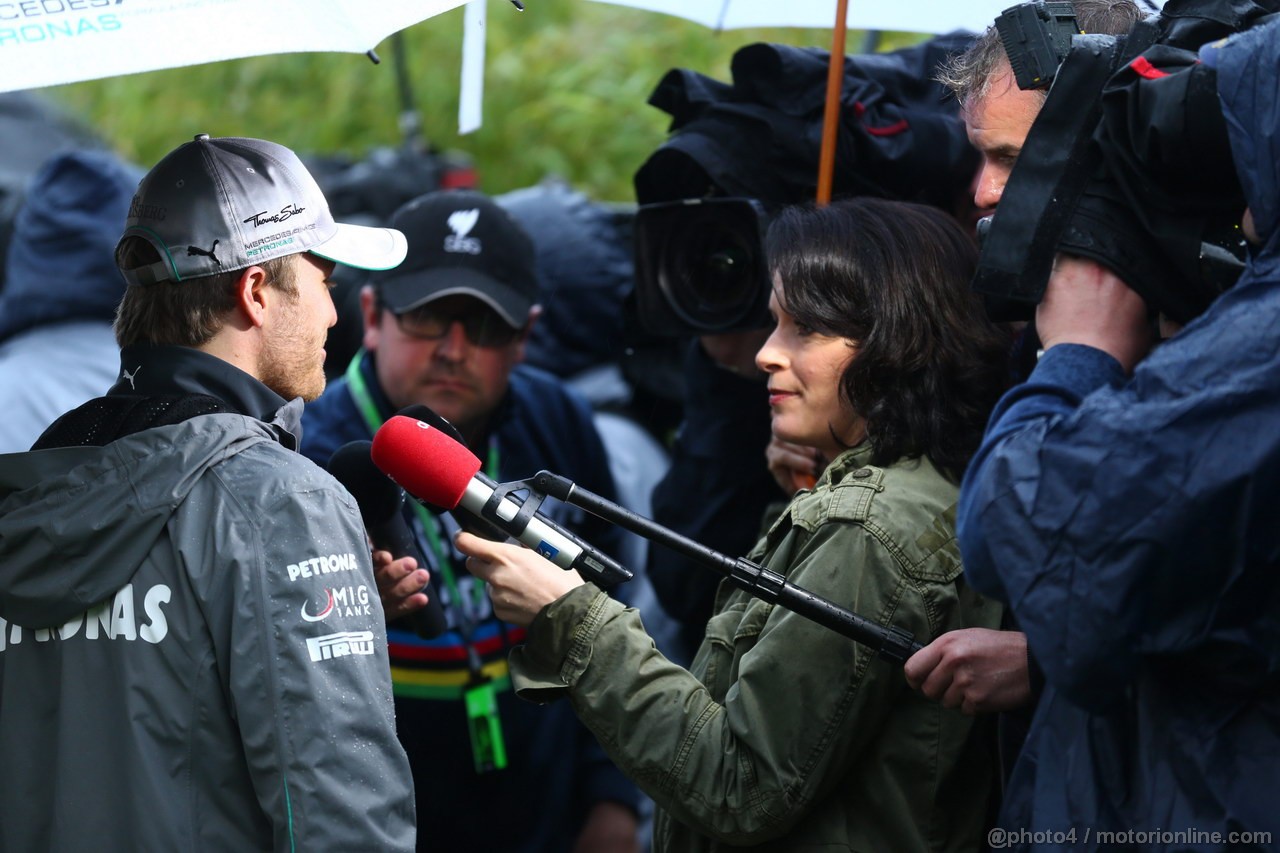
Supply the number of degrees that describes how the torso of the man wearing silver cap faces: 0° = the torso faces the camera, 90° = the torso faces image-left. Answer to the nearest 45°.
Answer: approximately 225°

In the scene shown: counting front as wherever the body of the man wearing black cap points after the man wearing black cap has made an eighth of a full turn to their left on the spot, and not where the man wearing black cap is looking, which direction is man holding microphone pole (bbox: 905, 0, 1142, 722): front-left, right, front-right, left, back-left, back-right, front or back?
front

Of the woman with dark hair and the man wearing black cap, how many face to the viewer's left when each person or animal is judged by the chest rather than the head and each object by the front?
1

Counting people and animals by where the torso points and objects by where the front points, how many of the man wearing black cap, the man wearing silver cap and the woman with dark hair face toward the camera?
1

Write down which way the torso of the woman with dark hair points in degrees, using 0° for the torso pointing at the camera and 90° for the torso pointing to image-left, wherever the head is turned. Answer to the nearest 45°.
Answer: approximately 90°

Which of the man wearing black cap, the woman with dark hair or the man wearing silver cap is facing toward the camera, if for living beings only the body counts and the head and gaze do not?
the man wearing black cap

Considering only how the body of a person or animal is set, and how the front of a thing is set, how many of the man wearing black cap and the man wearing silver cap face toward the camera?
1

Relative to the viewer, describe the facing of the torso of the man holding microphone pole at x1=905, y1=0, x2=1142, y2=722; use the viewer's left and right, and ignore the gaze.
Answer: facing the viewer and to the left of the viewer

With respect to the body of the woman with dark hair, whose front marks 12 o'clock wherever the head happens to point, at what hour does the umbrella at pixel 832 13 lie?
The umbrella is roughly at 3 o'clock from the woman with dark hair.

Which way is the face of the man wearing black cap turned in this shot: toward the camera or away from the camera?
toward the camera

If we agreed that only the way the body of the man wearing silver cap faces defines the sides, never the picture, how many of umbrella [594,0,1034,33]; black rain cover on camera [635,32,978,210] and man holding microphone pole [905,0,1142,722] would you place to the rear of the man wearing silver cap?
0

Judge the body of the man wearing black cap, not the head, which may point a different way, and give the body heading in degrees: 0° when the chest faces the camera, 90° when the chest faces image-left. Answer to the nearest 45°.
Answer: approximately 0°
